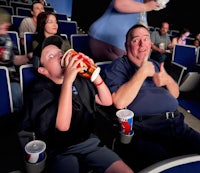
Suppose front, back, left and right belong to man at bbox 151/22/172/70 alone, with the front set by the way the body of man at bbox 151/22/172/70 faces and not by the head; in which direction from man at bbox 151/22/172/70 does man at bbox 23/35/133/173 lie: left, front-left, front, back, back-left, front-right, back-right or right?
front-right

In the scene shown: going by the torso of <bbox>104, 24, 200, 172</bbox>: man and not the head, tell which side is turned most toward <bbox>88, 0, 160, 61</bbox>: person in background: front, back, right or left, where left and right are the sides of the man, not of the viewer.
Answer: back

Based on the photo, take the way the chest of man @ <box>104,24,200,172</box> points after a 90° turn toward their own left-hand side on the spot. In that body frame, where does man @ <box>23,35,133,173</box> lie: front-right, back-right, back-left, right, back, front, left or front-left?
back

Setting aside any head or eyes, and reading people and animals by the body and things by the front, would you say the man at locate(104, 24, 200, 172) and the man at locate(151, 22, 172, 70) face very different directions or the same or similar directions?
same or similar directions

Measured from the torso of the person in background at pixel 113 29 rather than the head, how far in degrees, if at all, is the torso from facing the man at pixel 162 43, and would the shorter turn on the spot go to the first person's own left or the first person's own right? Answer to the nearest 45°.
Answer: approximately 90° to the first person's own left

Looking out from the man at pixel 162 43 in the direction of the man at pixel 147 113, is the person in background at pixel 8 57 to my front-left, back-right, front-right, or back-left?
front-right

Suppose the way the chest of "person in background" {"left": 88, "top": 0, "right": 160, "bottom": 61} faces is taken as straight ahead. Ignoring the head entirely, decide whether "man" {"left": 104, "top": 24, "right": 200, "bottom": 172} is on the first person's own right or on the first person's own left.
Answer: on the first person's own right

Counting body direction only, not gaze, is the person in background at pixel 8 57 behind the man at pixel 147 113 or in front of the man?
behind

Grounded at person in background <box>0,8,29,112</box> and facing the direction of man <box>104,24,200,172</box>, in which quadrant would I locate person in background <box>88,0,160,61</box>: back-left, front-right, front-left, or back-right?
front-left

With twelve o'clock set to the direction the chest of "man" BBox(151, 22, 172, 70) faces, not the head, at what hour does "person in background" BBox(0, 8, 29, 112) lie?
The person in background is roughly at 2 o'clock from the man.

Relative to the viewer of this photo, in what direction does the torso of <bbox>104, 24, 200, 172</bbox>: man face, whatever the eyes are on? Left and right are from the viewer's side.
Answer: facing the viewer and to the right of the viewer
